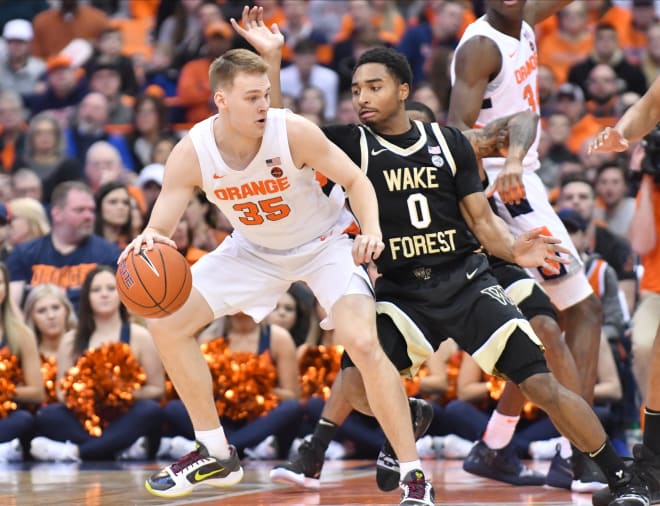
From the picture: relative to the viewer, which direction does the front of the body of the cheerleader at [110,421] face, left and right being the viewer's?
facing the viewer

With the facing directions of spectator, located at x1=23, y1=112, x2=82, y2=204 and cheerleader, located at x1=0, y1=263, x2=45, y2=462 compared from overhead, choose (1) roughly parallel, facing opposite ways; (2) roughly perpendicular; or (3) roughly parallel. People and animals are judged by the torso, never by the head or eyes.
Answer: roughly parallel

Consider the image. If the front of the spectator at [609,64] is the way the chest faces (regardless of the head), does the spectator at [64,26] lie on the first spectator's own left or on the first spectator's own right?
on the first spectator's own right

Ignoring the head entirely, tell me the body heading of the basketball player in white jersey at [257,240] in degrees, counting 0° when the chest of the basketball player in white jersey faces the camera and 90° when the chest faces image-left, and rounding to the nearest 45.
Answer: approximately 0°

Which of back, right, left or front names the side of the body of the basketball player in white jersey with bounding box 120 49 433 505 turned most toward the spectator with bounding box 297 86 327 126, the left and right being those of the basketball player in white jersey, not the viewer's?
back

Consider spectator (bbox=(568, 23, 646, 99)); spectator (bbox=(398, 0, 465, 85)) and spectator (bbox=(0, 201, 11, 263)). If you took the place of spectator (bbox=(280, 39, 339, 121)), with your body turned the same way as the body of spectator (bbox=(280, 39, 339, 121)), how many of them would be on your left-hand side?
2

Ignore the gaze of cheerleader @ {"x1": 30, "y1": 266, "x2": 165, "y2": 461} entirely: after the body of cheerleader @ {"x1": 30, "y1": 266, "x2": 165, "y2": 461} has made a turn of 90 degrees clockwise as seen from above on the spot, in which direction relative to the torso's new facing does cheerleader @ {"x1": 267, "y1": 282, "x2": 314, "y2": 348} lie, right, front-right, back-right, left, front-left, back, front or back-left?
back

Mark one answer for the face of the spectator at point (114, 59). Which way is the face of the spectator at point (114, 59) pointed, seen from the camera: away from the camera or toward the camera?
toward the camera

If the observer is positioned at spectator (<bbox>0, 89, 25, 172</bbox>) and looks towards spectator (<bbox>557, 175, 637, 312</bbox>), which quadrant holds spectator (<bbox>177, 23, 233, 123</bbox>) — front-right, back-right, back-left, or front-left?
front-left

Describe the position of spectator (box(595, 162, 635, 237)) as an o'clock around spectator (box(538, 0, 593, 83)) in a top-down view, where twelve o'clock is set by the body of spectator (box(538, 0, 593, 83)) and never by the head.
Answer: spectator (box(595, 162, 635, 237)) is roughly at 12 o'clock from spectator (box(538, 0, 593, 83)).

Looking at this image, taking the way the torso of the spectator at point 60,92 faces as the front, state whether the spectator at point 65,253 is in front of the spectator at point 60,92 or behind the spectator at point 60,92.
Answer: in front

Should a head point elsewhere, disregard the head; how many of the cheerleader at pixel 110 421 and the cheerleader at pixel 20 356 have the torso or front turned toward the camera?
2

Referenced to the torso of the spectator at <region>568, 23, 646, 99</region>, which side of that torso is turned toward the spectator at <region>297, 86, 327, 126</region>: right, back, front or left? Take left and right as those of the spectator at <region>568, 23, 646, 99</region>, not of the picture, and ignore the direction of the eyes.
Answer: right

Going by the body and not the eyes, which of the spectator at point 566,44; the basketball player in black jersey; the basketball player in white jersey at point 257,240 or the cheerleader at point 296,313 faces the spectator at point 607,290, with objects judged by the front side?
the spectator at point 566,44

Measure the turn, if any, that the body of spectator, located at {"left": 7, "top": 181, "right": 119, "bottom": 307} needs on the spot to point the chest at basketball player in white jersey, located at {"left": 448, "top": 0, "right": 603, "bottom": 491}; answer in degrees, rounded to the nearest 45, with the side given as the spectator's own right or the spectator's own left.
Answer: approximately 45° to the spectator's own left
